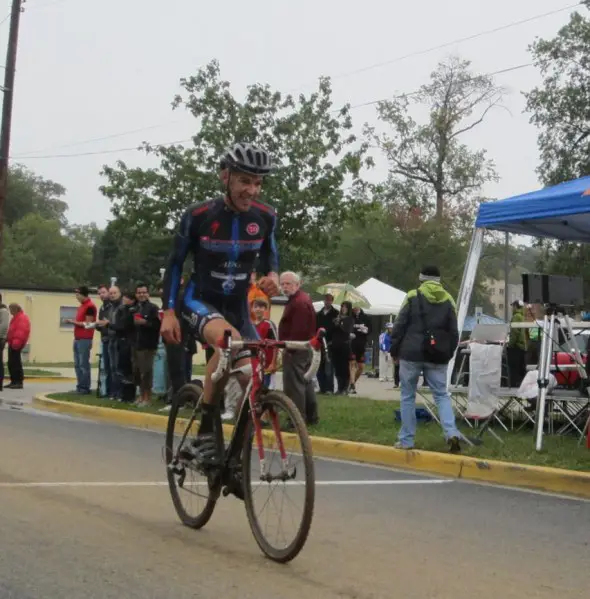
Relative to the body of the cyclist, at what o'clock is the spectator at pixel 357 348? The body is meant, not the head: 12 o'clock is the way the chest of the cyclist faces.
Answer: The spectator is roughly at 8 o'clock from the cyclist.

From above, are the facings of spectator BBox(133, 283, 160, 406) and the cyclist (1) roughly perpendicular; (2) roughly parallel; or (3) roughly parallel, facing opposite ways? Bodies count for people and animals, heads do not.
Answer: roughly parallel

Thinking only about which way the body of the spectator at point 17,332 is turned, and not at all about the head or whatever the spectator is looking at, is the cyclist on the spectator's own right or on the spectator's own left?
on the spectator's own left

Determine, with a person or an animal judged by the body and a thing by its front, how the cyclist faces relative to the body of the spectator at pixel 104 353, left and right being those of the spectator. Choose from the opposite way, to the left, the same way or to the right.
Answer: to the left

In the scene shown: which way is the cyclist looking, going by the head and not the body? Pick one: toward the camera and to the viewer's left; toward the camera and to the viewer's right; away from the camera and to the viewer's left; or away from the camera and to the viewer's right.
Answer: toward the camera and to the viewer's right
